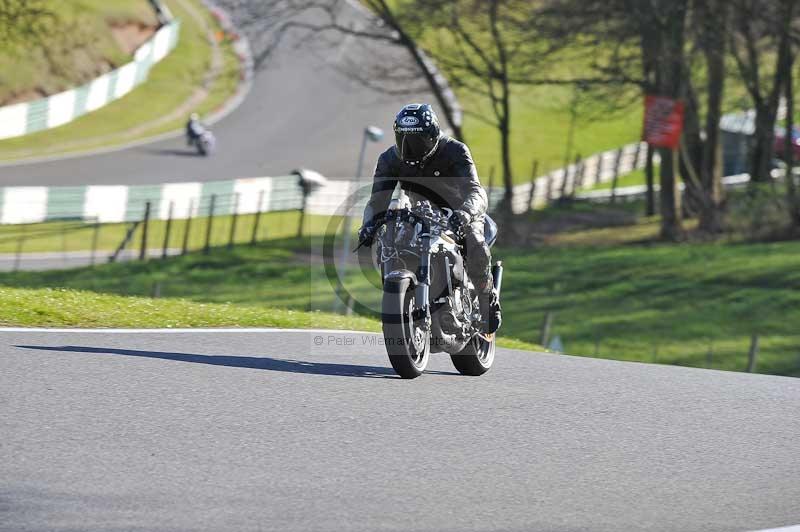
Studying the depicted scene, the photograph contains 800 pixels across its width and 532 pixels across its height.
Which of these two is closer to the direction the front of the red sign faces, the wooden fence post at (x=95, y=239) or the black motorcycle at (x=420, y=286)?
the black motorcycle

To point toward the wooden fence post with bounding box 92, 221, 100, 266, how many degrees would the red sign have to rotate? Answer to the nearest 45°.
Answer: approximately 90° to its right

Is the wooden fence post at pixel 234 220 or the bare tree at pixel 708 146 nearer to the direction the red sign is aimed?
the wooden fence post

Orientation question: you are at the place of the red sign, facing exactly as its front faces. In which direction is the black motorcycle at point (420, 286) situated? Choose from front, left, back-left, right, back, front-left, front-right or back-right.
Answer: front

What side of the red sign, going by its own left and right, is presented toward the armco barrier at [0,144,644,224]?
right

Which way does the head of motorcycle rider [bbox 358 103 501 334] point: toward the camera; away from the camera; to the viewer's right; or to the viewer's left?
toward the camera

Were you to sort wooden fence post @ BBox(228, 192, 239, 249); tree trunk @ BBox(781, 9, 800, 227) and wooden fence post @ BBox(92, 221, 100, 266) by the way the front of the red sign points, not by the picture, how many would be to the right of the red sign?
2

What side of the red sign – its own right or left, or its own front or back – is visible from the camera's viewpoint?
front

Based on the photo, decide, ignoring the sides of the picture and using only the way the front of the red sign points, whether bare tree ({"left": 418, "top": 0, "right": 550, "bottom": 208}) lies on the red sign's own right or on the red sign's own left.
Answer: on the red sign's own right

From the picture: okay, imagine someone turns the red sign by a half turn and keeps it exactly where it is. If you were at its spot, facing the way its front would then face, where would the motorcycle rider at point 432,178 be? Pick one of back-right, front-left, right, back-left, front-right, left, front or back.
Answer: back
